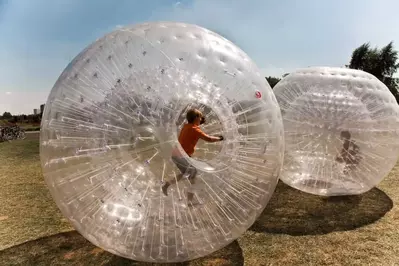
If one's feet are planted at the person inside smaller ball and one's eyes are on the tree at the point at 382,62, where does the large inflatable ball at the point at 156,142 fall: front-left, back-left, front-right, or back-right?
back-left

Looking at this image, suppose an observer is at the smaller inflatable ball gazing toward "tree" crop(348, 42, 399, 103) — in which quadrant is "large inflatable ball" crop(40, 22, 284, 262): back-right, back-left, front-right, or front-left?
back-left
